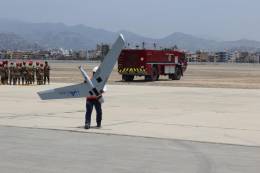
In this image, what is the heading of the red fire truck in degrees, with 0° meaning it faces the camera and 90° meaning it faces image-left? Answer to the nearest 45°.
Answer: approximately 225°

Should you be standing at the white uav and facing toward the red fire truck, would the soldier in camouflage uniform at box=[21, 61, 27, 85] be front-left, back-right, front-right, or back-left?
front-left

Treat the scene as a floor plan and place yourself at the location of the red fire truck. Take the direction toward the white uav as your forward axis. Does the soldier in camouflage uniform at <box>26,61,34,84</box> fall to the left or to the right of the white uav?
right

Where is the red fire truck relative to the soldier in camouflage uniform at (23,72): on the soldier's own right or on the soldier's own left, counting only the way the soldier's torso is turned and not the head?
on the soldier's own left

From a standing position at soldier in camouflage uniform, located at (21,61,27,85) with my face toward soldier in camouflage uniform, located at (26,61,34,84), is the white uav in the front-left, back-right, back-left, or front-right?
front-right

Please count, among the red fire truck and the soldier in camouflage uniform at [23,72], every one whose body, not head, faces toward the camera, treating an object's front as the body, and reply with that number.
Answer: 1

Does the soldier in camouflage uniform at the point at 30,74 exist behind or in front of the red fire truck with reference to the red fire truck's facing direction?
behind

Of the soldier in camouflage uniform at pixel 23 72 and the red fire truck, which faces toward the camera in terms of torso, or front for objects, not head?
the soldier in camouflage uniform

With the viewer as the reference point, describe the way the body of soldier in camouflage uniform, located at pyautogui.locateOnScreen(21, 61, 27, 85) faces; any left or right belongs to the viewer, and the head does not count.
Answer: facing the viewer

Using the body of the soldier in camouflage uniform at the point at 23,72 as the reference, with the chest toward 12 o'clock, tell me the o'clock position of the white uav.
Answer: The white uav is roughly at 12 o'clock from the soldier in camouflage uniform.
